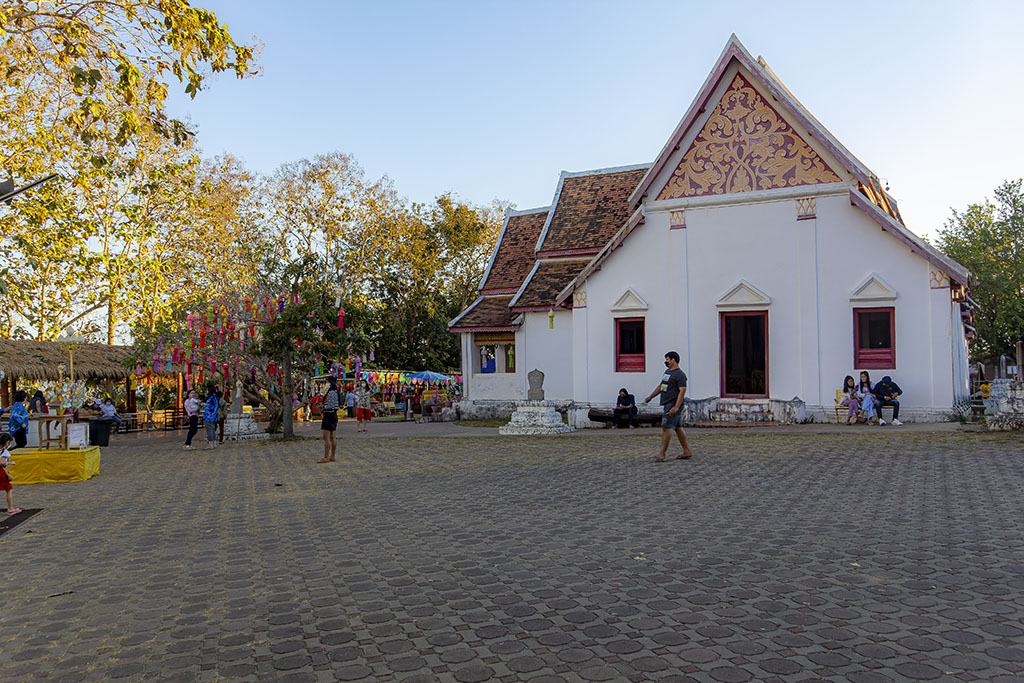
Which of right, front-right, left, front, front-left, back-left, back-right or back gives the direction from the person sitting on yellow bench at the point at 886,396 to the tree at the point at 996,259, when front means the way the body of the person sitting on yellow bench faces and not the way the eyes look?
back

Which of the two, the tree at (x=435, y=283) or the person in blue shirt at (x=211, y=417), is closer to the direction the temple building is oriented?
the person in blue shirt

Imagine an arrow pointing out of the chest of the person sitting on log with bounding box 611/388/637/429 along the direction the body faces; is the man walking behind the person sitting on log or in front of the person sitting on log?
in front

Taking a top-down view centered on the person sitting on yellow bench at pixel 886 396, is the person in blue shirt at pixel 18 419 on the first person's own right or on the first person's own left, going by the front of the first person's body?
on the first person's own right

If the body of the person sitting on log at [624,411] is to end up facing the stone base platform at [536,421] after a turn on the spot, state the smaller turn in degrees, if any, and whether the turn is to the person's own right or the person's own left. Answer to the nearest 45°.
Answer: approximately 45° to the person's own right

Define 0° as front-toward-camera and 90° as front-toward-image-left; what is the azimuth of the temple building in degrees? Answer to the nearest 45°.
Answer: approximately 0°

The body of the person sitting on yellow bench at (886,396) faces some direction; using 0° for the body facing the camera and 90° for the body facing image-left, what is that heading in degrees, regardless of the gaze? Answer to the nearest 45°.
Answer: approximately 0°

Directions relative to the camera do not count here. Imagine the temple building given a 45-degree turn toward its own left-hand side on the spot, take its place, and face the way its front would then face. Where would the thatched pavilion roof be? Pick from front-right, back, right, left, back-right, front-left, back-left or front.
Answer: back-right

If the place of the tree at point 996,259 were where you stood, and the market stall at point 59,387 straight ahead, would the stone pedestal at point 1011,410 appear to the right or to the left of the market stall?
left

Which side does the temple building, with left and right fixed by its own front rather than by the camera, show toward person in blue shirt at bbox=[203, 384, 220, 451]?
right

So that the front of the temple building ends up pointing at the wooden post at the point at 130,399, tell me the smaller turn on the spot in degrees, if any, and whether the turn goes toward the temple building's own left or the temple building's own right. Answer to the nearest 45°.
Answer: approximately 90° to the temple building's own right
